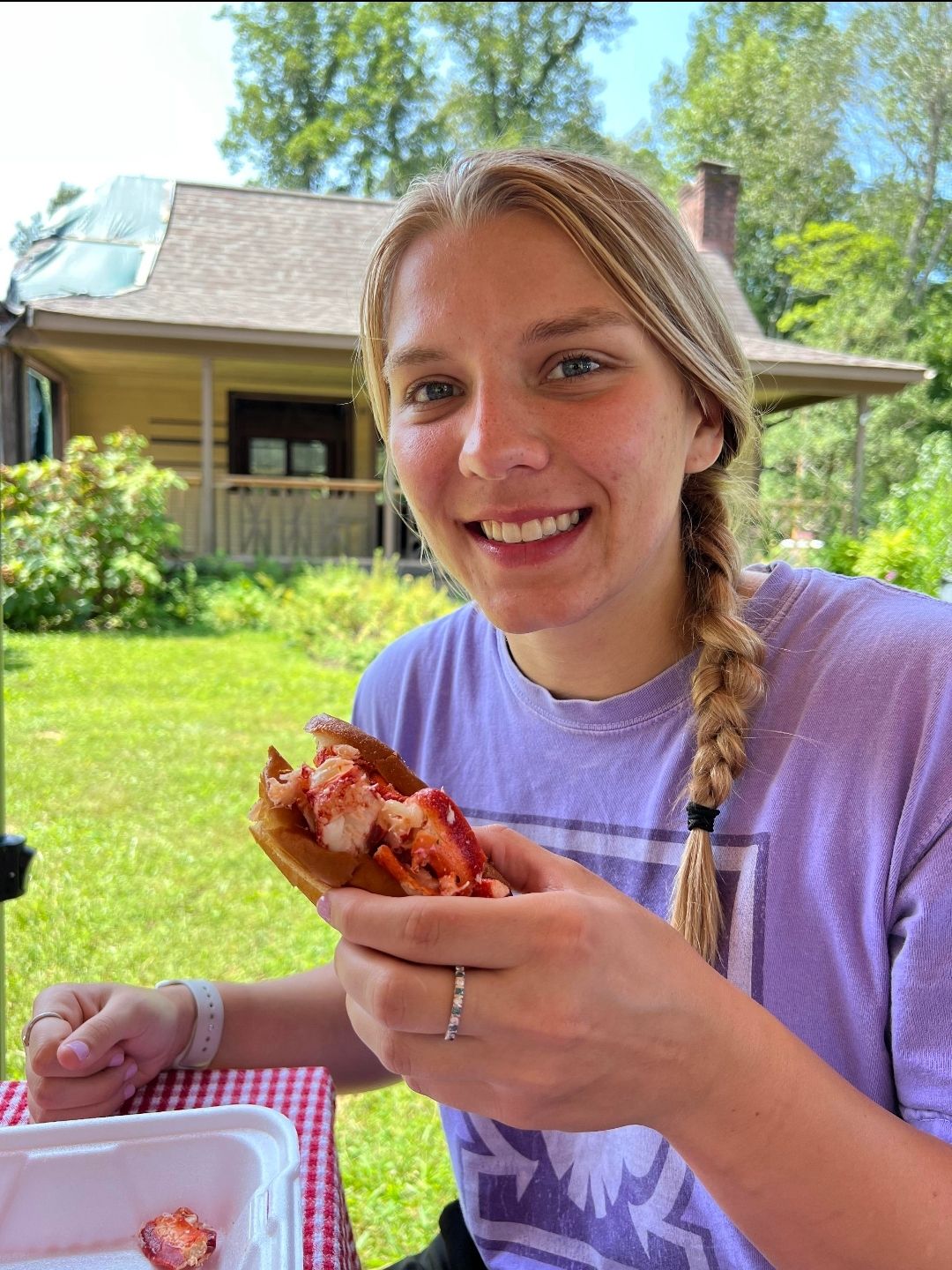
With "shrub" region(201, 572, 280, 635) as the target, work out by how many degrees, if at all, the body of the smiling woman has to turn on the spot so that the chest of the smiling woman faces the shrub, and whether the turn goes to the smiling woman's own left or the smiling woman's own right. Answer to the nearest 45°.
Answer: approximately 135° to the smiling woman's own right

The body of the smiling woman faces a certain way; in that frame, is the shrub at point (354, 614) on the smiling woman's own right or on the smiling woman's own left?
on the smiling woman's own right

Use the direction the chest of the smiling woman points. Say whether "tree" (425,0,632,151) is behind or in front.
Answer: behind

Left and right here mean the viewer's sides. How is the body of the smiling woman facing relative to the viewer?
facing the viewer and to the left of the viewer

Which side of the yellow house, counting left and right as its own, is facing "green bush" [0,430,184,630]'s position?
front

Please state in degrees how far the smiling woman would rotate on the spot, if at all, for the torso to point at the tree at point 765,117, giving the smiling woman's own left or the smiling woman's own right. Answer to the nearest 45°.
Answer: approximately 135° to the smiling woman's own right

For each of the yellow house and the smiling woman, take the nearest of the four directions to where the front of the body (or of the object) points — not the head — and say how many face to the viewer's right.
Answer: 0

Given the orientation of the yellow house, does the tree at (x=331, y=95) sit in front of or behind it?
behind

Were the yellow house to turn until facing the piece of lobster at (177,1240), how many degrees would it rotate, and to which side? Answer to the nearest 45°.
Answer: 0° — it already faces it

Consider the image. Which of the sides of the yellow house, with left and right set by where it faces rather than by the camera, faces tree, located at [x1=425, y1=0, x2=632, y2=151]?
back

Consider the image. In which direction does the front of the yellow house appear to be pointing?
toward the camera
